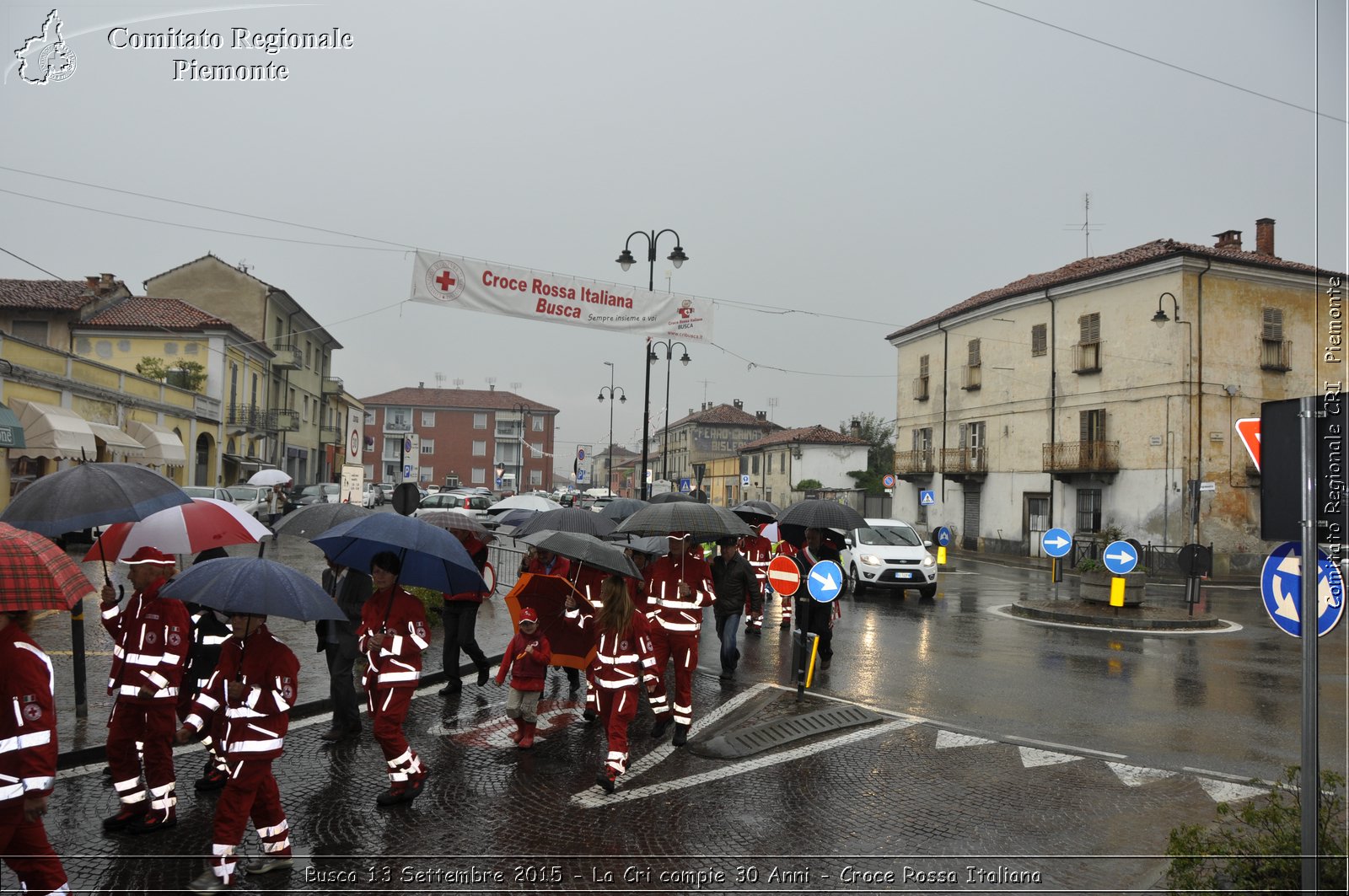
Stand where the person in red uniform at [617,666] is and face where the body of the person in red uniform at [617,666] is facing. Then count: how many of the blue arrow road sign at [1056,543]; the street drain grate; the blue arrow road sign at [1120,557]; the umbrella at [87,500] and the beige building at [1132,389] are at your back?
4

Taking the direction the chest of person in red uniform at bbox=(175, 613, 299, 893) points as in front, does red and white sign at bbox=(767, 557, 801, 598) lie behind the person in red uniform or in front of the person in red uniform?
behind

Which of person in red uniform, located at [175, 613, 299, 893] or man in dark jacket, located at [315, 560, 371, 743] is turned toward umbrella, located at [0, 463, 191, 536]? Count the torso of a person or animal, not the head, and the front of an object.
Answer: the man in dark jacket

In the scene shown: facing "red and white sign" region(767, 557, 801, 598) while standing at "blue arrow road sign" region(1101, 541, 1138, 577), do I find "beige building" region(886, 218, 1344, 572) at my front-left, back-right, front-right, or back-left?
back-right

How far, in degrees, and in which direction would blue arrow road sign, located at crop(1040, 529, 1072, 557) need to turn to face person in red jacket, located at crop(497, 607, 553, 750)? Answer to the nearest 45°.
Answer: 0° — it already faces them

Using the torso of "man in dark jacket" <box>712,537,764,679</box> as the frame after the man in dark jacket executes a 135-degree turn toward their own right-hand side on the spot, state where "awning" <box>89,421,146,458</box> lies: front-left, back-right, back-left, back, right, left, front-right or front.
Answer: front-left

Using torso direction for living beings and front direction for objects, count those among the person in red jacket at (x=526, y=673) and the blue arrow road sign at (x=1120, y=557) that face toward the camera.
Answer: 2

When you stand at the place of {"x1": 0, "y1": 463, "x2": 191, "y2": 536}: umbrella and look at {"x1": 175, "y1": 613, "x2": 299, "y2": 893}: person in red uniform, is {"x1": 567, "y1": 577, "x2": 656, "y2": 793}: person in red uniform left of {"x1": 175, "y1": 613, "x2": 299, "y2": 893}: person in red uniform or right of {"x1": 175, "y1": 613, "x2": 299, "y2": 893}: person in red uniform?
left
